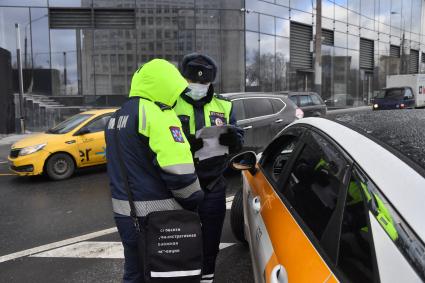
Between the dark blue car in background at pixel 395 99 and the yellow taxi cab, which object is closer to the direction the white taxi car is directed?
the yellow taxi cab

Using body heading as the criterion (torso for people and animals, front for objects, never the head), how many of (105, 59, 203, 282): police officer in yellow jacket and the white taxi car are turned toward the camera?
0

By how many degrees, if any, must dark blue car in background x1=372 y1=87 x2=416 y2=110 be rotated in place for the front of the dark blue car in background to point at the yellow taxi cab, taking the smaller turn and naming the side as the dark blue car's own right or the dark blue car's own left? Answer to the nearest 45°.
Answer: approximately 45° to the dark blue car's own left

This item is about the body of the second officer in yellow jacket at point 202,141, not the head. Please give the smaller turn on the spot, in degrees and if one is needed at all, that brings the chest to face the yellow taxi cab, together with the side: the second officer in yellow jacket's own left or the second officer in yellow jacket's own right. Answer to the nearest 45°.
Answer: approximately 135° to the second officer in yellow jacket's own right

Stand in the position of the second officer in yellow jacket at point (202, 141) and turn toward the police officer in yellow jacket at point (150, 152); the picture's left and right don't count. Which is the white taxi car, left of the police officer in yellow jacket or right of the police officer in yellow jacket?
left

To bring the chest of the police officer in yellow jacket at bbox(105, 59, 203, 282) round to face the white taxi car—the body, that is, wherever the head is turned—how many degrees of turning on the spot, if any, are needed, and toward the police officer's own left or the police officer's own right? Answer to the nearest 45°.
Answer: approximately 90° to the police officer's own right

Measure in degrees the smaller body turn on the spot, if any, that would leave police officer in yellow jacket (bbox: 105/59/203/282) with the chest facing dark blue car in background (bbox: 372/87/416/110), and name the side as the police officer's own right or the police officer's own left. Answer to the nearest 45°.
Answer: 0° — they already face it

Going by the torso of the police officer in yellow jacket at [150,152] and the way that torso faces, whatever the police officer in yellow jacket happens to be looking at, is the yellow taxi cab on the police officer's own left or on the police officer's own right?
on the police officer's own left

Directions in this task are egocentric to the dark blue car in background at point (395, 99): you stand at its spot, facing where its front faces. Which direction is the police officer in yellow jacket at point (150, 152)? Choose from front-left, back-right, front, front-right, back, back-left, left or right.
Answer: front-left

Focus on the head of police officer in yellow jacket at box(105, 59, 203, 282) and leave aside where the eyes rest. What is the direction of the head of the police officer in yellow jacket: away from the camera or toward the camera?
away from the camera

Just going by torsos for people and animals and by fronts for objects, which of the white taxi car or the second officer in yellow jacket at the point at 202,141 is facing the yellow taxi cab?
the white taxi car

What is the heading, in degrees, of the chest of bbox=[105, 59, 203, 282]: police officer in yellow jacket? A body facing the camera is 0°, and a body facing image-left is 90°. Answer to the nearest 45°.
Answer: approximately 225°
